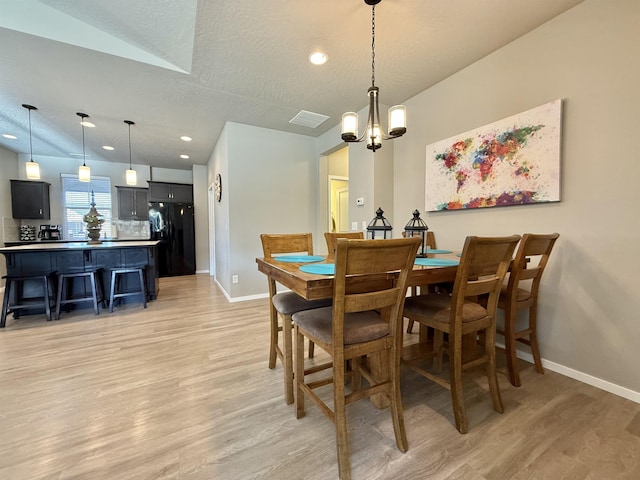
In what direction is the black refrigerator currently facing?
toward the camera

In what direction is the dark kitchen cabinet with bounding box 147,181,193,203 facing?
toward the camera

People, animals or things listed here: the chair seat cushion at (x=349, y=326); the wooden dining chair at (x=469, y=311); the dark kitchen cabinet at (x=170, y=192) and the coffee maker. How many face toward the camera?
2

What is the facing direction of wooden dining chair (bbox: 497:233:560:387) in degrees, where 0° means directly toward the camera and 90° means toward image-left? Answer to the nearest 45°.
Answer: approximately 135°

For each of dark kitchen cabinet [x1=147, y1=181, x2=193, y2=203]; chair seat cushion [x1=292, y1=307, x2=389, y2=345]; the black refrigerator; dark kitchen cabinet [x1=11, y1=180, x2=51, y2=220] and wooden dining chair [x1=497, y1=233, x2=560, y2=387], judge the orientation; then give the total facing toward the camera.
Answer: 3

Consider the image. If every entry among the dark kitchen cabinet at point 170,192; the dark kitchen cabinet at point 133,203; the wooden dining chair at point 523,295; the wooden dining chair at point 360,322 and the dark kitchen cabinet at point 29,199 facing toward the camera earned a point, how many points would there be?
3

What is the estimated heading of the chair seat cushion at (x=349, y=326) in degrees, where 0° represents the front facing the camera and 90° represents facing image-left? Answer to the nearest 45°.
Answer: approximately 135°

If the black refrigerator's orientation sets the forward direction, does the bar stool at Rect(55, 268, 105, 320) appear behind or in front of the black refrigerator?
in front

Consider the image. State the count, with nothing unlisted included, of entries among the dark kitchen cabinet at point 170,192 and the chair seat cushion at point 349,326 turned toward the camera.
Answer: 1

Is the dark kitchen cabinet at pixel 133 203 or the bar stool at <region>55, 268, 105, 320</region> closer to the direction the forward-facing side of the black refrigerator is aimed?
the bar stool

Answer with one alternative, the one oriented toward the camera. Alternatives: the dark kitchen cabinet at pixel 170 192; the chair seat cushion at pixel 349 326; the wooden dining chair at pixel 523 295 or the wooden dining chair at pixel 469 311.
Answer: the dark kitchen cabinet

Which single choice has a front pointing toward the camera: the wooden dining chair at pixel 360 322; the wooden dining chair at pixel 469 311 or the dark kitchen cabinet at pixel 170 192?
the dark kitchen cabinet
